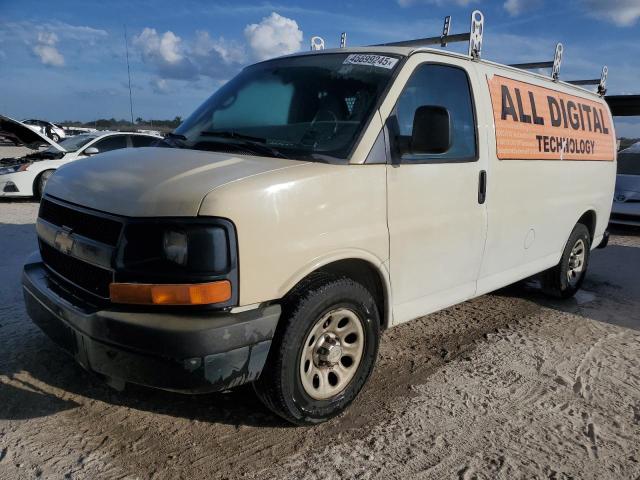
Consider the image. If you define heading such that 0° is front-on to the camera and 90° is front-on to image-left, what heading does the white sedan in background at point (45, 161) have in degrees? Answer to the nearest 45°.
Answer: approximately 45°

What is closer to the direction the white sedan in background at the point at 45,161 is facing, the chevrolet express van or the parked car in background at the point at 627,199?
the chevrolet express van

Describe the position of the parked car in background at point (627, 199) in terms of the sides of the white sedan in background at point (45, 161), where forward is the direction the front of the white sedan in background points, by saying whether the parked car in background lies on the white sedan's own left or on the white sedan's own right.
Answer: on the white sedan's own left

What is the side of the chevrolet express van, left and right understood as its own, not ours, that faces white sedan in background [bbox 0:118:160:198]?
right

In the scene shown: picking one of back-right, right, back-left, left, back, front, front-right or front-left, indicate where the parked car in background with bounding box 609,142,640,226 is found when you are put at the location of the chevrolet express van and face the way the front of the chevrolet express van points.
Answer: back

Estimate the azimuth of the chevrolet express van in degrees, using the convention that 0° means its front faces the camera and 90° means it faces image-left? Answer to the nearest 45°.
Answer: approximately 45°

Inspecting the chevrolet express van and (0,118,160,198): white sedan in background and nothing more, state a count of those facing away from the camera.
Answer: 0
